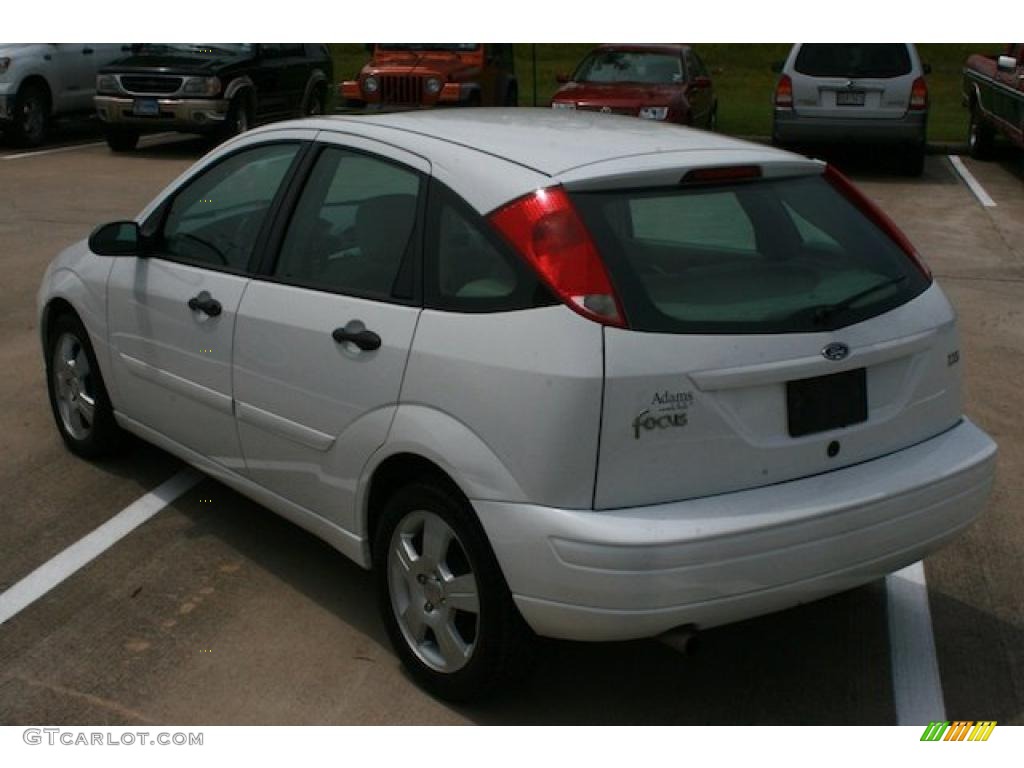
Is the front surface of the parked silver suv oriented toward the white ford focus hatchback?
no

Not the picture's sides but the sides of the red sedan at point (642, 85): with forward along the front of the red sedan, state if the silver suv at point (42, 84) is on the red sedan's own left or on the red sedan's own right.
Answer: on the red sedan's own right

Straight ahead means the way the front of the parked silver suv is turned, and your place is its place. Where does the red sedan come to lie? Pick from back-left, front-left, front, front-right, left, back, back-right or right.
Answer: left

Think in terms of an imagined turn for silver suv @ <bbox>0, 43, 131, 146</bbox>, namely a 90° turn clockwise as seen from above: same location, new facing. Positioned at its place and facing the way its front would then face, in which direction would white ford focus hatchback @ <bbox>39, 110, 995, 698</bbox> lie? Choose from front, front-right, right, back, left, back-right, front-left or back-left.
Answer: back-left

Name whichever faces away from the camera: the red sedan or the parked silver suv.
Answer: the parked silver suv

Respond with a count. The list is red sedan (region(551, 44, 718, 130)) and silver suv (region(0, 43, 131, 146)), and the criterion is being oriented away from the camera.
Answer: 0

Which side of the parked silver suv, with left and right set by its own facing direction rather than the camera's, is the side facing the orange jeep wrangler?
left

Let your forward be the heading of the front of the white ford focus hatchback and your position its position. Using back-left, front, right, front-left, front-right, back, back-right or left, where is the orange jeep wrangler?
front-right

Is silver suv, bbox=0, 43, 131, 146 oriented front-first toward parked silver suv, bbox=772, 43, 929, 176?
no

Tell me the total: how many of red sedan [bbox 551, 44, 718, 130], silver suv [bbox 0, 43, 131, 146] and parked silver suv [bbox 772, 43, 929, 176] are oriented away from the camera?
1

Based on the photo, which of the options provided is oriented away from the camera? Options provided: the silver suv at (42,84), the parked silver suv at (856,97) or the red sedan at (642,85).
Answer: the parked silver suv

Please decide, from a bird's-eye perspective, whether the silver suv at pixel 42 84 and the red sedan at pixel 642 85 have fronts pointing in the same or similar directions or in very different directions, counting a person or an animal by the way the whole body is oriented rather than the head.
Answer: same or similar directions

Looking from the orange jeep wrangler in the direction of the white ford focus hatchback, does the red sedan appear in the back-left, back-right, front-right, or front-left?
front-left

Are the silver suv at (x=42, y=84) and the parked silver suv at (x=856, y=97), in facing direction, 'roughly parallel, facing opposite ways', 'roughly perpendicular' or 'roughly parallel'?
roughly parallel, facing opposite ways

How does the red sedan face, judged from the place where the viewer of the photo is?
facing the viewer and to the left of the viewer

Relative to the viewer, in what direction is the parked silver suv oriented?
away from the camera

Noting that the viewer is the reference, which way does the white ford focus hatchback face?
facing away from the viewer and to the left of the viewer
